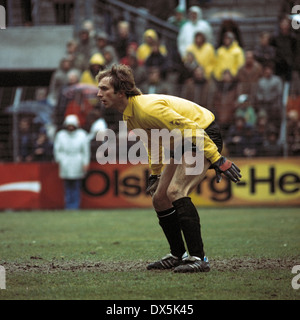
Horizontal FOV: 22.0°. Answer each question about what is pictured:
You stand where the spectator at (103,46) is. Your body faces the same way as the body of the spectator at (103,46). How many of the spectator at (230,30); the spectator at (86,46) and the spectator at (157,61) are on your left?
2

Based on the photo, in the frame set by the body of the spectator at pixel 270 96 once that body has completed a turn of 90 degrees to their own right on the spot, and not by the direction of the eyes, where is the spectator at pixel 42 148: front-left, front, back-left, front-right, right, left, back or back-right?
front

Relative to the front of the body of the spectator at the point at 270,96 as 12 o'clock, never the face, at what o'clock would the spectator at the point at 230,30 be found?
the spectator at the point at 230,30 is roughly at 5 o'clock from the spectator at the point at 270,96.

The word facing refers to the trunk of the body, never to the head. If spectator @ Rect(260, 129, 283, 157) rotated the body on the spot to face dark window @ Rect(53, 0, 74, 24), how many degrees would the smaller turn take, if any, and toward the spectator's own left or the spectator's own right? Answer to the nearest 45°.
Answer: approximately 135° to the spectator's own right

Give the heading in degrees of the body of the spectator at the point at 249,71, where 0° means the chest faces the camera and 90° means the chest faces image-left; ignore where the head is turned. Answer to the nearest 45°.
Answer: approximately 0°

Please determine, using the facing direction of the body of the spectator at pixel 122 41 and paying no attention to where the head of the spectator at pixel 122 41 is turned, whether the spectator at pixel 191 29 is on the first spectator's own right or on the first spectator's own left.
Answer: on the first spectator's own left

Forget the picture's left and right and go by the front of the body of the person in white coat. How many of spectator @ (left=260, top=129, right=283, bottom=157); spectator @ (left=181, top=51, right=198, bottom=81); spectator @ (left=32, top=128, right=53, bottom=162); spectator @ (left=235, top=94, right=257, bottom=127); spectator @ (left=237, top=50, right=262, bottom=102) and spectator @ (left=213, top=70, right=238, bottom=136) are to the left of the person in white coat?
5

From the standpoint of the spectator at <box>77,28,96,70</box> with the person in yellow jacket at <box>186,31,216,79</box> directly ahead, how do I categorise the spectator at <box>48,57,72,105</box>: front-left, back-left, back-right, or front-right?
back-right

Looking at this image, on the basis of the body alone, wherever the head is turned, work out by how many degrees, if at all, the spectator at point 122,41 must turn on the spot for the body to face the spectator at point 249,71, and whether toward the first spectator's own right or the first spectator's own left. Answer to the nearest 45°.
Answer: approximately 45° to the first spectator's own left

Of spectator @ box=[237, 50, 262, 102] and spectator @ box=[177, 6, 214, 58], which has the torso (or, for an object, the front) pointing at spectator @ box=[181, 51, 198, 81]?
spectator @ box=[177, 6, 214, 58]

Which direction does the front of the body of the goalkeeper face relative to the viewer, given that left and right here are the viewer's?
facing to the left of the viewer

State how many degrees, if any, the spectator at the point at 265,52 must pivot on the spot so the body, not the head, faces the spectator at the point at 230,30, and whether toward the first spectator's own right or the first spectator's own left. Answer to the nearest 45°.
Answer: approximately 135° to the first spectator's own right

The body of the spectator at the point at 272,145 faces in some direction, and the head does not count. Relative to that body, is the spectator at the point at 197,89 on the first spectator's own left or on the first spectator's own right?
on the first spectator's own right
